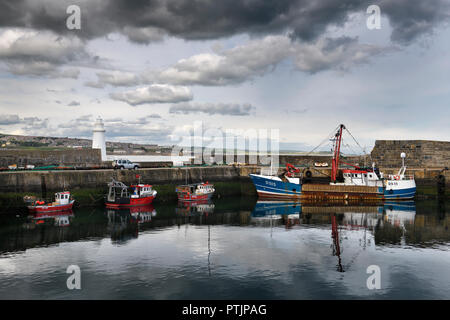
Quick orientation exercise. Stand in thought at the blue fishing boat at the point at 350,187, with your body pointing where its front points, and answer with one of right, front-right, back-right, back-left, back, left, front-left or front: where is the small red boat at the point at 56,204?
front-left

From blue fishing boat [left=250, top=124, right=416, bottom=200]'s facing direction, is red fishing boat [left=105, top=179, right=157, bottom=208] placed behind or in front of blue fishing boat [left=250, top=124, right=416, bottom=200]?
in front

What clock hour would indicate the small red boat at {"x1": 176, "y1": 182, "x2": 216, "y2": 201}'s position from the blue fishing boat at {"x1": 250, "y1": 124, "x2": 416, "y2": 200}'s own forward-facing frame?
The small red boat is roughly at 11 o'clock from the blue fishing boat.

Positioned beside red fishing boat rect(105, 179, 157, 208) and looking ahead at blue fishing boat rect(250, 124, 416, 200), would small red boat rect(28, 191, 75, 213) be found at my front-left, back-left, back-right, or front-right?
back-right

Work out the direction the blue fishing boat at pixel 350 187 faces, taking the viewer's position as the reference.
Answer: facing to the left of the viewer
